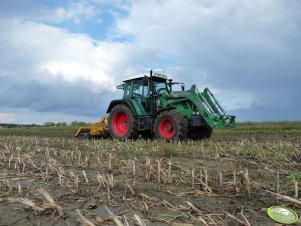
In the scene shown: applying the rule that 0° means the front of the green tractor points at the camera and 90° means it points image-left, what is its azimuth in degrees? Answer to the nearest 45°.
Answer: approximately 315°
